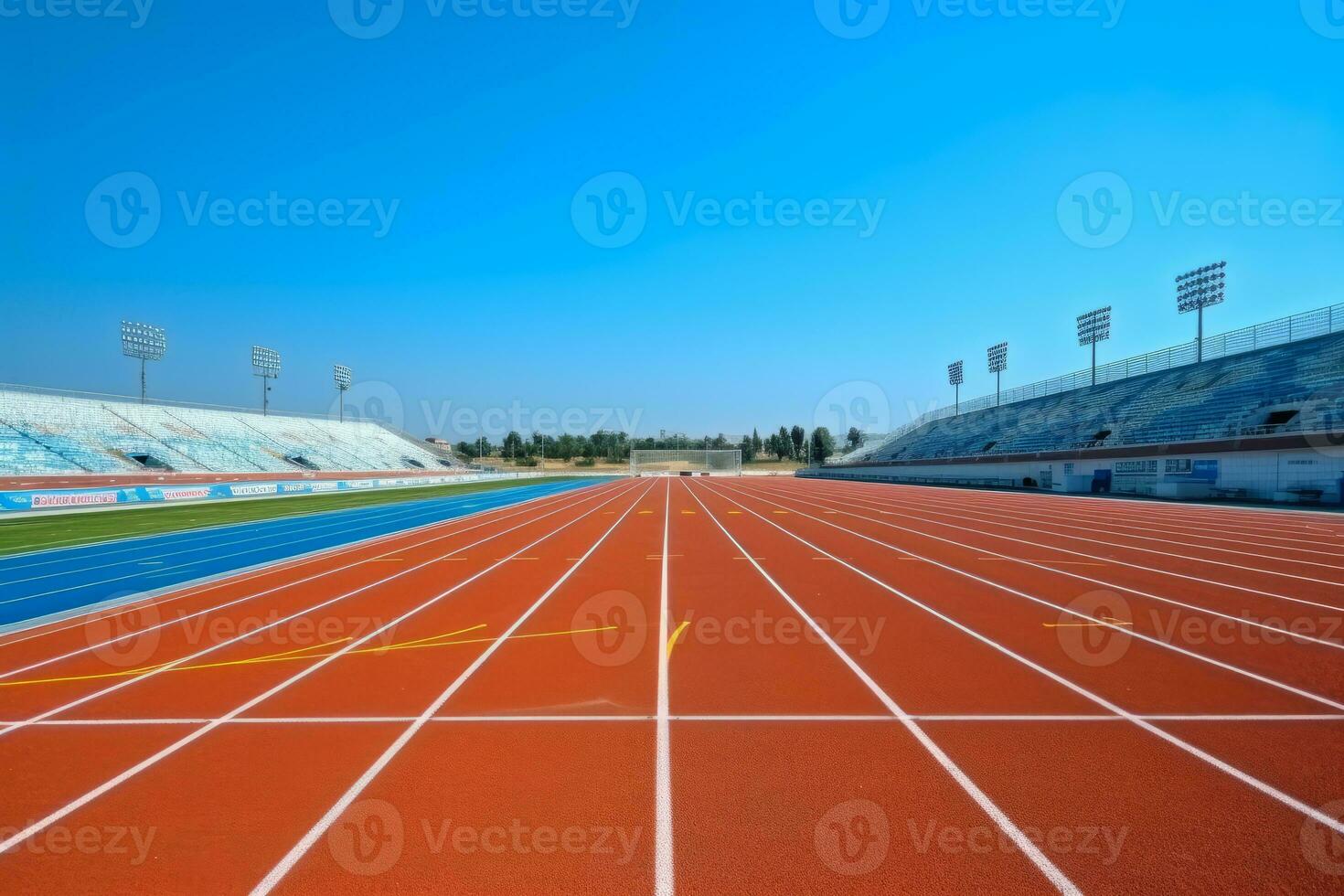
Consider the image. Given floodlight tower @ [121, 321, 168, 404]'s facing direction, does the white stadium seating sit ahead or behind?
ahead

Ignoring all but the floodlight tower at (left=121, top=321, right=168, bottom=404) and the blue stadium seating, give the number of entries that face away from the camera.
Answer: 0

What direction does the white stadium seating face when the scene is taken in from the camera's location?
facing the viewer and to the right of the viewer

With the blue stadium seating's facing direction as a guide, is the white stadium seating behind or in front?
in front

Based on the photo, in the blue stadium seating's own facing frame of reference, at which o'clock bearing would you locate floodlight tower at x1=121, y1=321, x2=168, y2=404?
The floodlight tower is roughly at 1 o'clock from the blue stadium seating.

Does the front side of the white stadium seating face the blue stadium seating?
yes

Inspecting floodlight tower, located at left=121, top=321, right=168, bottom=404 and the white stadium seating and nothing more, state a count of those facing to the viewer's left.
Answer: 0

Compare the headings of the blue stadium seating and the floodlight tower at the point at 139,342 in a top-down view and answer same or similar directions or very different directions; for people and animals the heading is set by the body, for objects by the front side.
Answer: very different directions

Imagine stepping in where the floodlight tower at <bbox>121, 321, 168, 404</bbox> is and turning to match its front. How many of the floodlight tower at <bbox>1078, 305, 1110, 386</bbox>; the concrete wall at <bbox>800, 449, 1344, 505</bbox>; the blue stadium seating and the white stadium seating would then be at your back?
0

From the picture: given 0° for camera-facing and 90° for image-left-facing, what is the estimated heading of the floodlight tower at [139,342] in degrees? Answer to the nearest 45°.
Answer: approximately 315°

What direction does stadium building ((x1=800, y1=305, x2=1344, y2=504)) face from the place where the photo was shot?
facing the viewer and to the left of the viewer

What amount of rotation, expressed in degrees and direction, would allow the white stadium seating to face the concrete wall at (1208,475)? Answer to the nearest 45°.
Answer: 0° — it already faces it

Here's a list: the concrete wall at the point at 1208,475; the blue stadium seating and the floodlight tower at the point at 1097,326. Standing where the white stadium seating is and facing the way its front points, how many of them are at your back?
0

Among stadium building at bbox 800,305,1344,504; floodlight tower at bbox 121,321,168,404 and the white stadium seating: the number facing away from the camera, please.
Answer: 0
